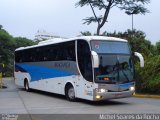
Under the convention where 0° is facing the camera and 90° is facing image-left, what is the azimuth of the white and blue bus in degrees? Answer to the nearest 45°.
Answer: approximately 315°
